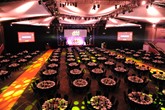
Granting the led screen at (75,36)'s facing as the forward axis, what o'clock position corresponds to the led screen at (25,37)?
the led screen at (25,37) is roughly at 2 o'clock from the led screen at (75,36).

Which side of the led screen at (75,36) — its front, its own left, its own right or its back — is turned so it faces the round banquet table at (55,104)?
front

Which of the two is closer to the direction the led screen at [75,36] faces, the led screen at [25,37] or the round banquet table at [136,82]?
the round banquet table

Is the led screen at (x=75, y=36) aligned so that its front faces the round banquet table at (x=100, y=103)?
yes

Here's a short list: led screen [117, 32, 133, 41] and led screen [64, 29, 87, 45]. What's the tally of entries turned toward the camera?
2

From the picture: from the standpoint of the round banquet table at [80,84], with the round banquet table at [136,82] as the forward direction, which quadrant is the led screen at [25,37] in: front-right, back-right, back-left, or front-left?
back-left

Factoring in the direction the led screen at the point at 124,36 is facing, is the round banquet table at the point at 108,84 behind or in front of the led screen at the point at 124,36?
in front

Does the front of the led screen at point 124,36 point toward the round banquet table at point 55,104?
yes

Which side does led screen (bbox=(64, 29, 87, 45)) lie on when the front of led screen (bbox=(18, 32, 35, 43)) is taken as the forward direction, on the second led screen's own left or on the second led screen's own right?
on the second led screen's own left

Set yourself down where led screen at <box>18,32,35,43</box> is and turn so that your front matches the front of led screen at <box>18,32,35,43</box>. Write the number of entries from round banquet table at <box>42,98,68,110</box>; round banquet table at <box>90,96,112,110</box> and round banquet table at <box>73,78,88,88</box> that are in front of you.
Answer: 3

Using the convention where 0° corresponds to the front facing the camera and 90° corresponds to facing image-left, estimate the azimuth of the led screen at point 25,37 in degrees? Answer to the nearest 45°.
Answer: approximately 0°

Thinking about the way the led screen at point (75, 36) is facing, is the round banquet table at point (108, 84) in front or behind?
in front

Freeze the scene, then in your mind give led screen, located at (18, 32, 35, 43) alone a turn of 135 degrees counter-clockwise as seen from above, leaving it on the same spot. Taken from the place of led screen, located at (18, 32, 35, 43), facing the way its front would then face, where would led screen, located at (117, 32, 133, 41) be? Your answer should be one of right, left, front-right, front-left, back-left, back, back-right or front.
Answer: front-right

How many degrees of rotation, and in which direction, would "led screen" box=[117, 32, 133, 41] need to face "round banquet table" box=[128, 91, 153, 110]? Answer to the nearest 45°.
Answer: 0° — it already faces it

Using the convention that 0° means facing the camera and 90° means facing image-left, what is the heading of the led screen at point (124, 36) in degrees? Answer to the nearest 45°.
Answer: approximately 0°
